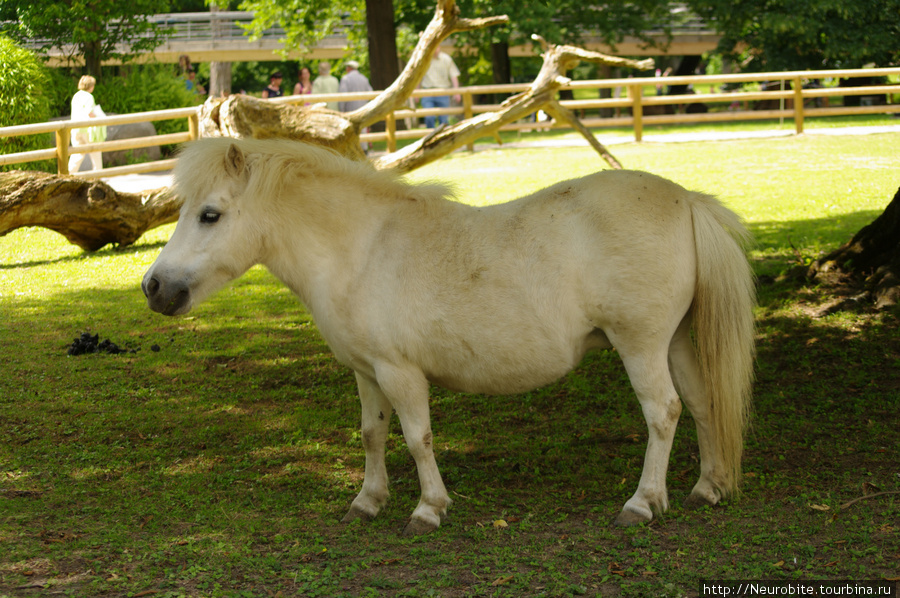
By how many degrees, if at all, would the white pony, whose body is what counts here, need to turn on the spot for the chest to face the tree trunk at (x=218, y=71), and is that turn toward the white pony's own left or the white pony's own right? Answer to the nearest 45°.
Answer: approximately 90° to the white pony's own right

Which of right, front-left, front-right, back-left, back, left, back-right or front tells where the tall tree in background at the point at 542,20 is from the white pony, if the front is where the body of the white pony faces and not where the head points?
right

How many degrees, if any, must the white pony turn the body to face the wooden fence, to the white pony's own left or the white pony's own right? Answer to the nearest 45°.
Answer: approximately 90° to the white pony's own right

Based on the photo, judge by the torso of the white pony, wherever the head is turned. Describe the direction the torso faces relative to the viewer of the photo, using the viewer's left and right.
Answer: facing to the left of the viewer

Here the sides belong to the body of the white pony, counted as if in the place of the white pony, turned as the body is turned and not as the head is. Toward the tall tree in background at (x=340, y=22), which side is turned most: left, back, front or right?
right

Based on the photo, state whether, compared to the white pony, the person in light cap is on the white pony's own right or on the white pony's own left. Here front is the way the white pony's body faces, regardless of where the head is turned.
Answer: on the white pony's own right

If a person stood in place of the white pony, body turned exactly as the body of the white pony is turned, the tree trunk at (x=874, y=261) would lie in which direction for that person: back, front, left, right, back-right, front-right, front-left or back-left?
back-right

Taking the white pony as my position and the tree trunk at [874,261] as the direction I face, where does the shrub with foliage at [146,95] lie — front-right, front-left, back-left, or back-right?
front-left

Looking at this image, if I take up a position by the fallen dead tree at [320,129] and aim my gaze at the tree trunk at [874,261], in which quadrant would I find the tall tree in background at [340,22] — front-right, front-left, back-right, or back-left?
back-left

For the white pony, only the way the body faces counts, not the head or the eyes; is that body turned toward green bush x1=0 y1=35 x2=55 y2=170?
no

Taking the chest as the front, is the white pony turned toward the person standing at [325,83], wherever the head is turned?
no
